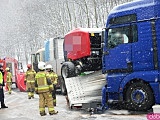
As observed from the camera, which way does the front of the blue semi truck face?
facing to the left of the viewer

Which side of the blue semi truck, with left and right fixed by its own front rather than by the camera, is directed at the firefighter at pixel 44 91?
front
